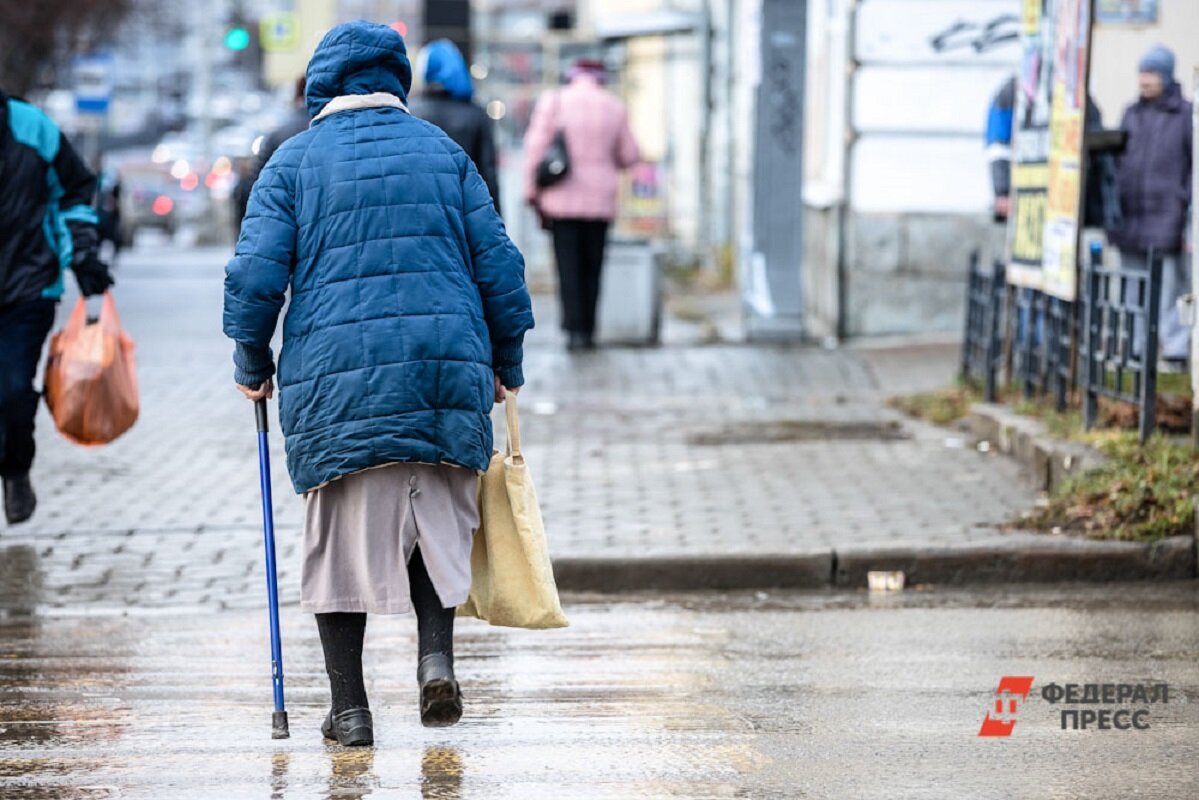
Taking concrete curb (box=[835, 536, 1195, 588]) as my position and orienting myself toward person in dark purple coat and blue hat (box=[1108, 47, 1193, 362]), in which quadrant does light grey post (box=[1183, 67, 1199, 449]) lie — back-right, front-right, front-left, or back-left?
front-right

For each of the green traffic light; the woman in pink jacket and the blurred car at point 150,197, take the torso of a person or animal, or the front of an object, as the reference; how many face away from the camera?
2

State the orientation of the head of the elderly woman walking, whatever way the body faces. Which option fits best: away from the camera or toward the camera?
away from the camera

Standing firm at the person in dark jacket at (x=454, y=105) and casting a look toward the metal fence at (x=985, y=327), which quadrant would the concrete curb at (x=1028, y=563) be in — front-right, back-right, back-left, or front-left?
front-right

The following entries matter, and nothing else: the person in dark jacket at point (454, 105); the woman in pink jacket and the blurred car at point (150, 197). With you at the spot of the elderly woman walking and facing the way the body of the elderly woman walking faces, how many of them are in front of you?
3

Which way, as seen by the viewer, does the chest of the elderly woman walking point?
away from the camera

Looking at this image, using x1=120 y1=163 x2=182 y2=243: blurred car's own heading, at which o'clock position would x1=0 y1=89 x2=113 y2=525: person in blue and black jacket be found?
The person in blue and black jacket is roughly at 6 o'clock from the blurred car.

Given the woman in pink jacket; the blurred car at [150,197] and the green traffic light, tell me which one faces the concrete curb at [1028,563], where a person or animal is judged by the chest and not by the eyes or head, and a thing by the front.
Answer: the green traffic light

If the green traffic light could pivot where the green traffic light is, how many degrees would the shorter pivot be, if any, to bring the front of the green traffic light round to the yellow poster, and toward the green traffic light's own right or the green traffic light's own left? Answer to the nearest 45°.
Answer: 0° — it already faces it

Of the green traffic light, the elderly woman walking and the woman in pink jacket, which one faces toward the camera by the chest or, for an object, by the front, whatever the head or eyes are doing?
the green traffic light

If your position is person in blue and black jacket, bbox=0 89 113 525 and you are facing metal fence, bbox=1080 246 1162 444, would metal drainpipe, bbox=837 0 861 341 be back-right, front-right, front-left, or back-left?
front-left

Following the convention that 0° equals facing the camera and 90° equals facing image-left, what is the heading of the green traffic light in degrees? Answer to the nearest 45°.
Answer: approximately 0°

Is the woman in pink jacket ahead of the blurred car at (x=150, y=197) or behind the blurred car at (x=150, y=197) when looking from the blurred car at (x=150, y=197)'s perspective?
behind

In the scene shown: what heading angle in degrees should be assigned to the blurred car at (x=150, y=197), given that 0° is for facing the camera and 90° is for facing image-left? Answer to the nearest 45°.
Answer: approximately 180°

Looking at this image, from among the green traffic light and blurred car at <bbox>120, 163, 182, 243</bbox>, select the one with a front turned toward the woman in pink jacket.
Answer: the green traffic light

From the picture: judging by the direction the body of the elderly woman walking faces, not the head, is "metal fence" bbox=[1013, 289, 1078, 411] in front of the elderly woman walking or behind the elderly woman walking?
in front

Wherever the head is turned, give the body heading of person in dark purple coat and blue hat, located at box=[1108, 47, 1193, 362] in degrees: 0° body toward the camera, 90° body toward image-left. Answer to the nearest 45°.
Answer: approximately 45°
